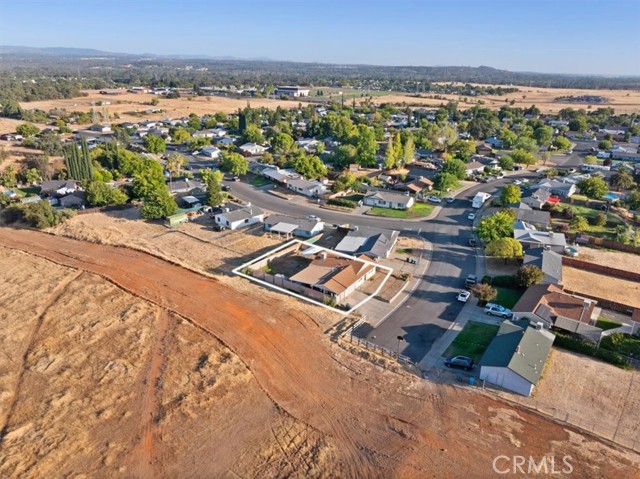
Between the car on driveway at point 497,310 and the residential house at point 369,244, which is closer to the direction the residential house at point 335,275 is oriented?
the car on driveway

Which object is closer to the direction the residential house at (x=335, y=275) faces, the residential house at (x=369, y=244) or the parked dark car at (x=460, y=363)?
the parked dark car

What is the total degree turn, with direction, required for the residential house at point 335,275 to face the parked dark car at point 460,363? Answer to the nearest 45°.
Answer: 0° — it already faces it

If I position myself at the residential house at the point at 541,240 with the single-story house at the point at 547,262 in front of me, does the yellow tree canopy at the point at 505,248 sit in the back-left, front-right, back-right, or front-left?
front-right

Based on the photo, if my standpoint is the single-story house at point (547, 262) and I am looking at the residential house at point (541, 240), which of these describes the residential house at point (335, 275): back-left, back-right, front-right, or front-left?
back-left

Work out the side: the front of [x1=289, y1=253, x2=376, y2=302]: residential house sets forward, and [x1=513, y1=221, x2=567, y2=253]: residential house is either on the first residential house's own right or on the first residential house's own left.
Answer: on the first residential house's own left

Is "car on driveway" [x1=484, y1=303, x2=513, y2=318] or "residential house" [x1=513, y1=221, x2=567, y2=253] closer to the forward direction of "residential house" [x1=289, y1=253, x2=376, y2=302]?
the car on driveway

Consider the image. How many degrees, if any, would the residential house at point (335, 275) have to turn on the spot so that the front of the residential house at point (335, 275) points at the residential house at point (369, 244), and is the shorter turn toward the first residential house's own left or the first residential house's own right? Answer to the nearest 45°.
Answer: approximately 90° to the first residential house's own left

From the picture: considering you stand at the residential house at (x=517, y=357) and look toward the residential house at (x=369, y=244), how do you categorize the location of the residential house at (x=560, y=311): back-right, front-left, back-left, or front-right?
front-right

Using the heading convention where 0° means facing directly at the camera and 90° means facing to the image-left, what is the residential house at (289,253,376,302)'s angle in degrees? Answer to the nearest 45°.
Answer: approximately 315°

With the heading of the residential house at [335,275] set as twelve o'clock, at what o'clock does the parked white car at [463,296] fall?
The parked white car is roughly at 11 o'clock from the residential house.

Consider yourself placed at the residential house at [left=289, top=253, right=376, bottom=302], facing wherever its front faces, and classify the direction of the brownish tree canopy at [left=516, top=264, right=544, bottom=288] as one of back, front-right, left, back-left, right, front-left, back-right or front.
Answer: front-left

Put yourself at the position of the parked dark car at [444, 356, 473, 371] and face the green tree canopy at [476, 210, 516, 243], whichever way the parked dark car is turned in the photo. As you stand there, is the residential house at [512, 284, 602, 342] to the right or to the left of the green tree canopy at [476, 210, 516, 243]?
right

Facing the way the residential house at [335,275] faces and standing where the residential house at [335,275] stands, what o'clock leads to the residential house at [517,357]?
the residential house at [517,357] is roughly at 12 o'clock from the residential house at [335,275].
